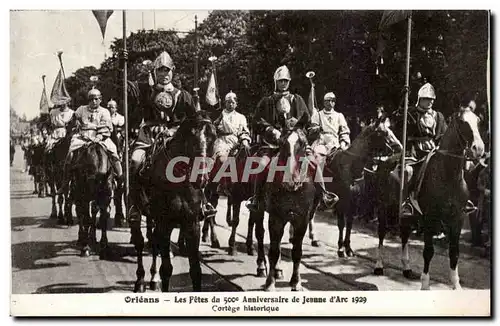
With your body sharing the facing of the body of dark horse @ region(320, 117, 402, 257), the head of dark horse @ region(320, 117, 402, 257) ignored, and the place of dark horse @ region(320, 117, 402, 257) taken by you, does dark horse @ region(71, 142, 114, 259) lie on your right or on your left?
on your right

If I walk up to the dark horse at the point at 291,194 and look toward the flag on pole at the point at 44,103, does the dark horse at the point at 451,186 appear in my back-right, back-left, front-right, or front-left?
back-right

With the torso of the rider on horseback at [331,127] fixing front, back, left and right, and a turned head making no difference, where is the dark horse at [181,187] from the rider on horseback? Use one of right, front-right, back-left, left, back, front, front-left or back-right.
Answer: front-right

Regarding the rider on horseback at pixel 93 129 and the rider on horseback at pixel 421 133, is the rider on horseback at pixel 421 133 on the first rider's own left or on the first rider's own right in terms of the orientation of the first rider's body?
on the first rider's own left

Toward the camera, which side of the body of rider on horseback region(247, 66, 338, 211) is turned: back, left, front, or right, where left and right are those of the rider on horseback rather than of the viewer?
front

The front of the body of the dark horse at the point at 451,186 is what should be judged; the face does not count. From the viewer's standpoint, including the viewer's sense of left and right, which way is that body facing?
facing the viewer

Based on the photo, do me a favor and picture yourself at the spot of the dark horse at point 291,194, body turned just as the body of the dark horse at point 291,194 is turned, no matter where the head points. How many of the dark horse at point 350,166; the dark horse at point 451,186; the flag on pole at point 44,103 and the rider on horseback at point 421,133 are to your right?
1

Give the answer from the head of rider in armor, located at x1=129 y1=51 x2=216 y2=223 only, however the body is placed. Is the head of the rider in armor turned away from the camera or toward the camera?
toward the camera
